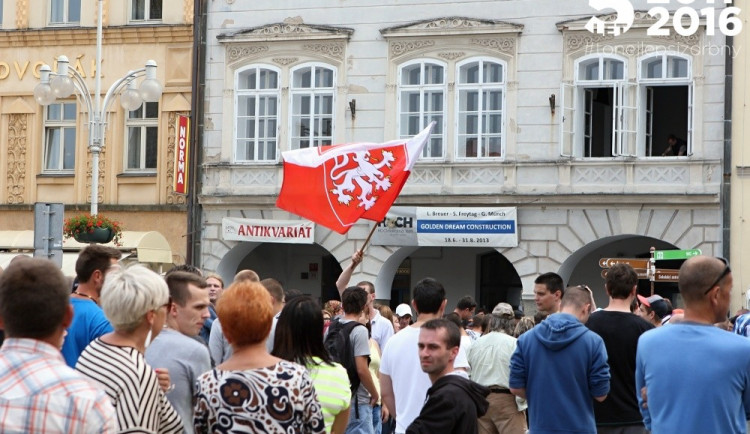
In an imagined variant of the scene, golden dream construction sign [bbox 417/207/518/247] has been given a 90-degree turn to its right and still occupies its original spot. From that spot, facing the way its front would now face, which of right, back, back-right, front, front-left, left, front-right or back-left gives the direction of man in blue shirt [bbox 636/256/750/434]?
left

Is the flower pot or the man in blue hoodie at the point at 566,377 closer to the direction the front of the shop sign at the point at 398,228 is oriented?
the man in blue hoodie

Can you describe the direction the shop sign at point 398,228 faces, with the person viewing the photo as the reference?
facing the viewer

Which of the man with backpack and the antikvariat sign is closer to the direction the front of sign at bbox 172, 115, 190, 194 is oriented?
the man with backpack

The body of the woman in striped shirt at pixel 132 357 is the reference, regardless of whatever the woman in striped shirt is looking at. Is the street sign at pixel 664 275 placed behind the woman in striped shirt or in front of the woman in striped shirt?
in front

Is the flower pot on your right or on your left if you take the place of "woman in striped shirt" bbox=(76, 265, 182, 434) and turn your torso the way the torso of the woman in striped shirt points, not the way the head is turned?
on your left

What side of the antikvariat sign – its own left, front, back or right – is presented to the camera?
front

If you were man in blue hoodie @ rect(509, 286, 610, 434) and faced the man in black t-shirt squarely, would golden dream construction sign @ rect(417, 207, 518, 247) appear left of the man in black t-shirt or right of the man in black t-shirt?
left

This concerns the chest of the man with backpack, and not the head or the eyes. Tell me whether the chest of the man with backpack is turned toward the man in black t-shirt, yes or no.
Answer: no

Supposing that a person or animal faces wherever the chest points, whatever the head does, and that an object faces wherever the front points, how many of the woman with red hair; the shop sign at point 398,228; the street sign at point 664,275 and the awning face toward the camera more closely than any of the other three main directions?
3

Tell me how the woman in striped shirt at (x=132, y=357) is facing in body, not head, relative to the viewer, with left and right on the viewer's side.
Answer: facing away from the viewer and to the right of the viewer

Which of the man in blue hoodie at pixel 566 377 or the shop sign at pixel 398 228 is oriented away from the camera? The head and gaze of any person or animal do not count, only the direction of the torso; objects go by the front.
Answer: the man in blue hoodie

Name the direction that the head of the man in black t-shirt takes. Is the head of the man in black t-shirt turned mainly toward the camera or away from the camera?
away from the camera

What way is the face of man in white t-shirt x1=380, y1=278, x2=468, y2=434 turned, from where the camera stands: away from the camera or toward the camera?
away from the camera

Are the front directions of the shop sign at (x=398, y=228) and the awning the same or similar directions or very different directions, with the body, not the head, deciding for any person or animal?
same or similar directions

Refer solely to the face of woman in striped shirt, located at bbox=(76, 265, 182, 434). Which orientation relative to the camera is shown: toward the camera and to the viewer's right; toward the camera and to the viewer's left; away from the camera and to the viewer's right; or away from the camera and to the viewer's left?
away from the camera and to the viewer's right

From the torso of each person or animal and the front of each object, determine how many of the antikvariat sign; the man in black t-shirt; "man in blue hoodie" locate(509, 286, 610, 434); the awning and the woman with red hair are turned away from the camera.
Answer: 3

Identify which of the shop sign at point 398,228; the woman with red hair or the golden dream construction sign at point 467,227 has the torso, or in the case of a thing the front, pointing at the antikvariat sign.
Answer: the woman with red hair

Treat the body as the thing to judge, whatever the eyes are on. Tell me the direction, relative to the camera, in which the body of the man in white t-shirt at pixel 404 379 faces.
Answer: away from the camera

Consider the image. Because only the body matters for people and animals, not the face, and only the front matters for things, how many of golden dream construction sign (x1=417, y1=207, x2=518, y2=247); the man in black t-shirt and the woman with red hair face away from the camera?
2

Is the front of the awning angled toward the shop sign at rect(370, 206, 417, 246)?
no
